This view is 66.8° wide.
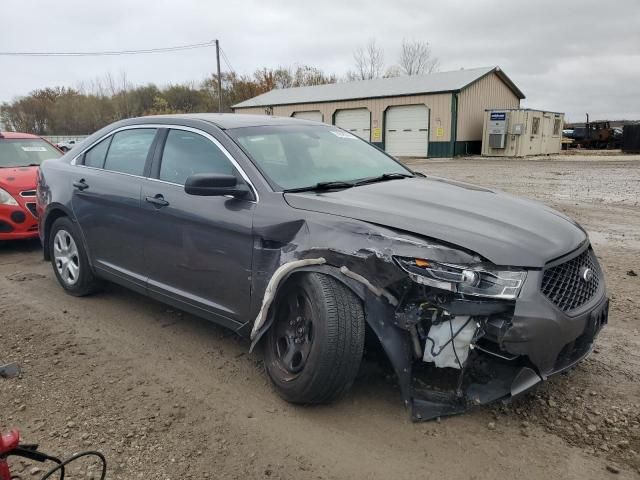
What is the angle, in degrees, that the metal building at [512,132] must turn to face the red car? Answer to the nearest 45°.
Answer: approximately 45° to its right

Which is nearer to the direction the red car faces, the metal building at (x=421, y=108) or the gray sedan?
the gray sedan

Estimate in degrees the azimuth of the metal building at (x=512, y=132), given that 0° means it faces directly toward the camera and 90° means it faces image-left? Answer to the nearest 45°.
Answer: approximately 315°

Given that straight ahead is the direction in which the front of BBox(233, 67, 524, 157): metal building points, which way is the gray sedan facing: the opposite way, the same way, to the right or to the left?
to the left

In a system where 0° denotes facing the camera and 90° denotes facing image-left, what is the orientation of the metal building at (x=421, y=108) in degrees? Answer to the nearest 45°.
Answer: approximately 45°

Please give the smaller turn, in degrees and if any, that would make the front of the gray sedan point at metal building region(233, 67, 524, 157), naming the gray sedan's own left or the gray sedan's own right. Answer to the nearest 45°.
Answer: approximately 135° to the gray sedan's own left

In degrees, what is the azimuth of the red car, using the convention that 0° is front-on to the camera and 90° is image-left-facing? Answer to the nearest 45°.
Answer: approximately 315°

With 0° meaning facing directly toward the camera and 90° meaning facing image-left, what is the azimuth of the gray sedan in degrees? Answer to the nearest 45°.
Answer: approximately 315°

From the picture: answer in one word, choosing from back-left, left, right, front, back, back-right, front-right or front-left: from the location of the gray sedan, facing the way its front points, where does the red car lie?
back

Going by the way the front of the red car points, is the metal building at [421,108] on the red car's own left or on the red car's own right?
on the red car's own left
